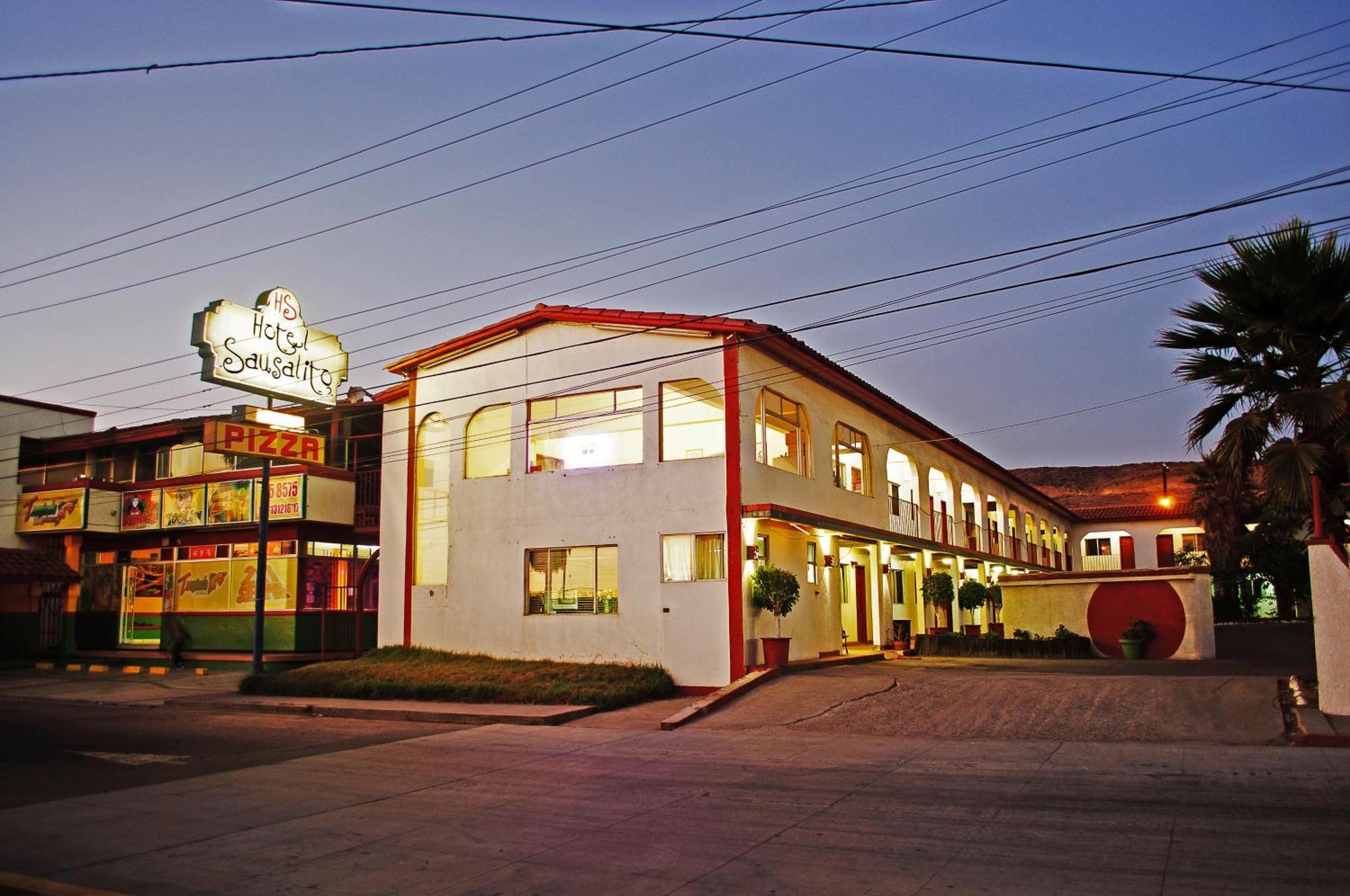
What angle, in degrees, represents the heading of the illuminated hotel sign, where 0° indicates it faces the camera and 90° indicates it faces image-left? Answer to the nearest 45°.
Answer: approximately 315°

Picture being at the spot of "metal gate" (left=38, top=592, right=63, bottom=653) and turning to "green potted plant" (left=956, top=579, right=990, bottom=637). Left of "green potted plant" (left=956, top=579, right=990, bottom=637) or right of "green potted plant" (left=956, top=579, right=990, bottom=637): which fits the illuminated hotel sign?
right

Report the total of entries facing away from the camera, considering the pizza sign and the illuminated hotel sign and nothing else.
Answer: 0

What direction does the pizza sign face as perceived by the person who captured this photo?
facing the viewer and to the right of the viewer

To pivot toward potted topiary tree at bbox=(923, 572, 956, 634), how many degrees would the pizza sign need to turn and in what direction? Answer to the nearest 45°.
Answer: approximately 45° to its left

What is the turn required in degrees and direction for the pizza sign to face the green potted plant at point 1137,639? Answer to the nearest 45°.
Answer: approximately 45° to its left
